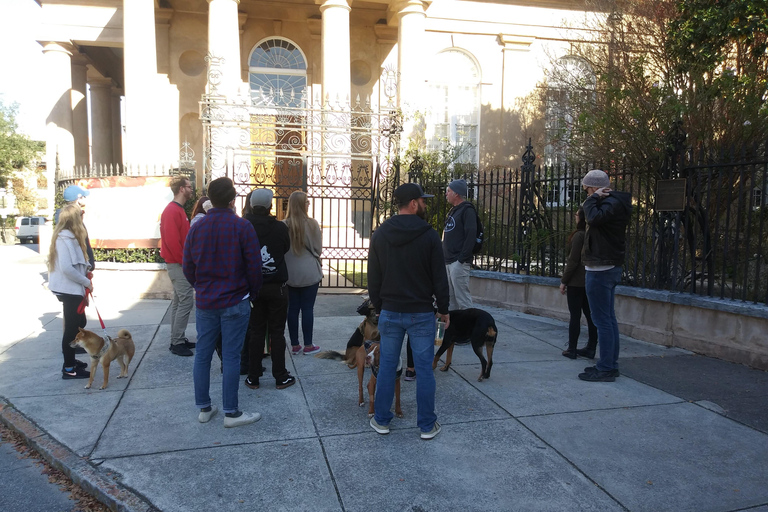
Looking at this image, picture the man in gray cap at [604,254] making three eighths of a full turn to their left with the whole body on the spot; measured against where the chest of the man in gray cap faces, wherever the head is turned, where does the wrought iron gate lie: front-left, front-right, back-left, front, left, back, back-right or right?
back

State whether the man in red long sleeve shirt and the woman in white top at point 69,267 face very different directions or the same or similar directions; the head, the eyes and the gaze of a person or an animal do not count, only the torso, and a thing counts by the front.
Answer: same or similar directions

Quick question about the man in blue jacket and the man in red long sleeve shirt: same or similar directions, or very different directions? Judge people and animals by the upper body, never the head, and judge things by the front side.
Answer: very different directions

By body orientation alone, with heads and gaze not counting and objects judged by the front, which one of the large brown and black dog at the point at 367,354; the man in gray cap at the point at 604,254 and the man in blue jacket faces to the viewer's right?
the large brown and black dog

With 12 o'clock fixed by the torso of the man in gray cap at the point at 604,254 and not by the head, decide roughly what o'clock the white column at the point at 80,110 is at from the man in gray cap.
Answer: The white column is roughly at 1 o'clock from the man in gray cap.

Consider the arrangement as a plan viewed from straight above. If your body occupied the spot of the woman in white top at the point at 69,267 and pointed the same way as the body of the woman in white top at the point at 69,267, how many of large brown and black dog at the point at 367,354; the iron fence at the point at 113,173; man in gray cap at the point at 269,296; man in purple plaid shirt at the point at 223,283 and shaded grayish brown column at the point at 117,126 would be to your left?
2

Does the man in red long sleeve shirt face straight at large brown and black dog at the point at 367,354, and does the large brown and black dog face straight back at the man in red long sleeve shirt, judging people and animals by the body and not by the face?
no

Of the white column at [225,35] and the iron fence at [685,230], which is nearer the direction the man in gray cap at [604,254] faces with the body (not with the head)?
the white column

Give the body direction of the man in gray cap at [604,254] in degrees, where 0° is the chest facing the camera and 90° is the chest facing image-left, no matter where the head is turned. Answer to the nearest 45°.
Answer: approximately 90°

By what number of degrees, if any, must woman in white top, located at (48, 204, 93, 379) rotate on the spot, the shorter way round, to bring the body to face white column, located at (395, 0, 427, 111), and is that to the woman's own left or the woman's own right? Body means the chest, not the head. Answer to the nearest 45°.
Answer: approximately 45° to the woman's own left

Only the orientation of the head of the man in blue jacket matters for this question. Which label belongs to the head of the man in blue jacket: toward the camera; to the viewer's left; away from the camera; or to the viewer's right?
to the viewer's left

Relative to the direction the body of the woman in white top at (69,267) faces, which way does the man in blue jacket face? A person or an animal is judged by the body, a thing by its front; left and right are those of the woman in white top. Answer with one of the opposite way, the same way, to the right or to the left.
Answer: the opposite way

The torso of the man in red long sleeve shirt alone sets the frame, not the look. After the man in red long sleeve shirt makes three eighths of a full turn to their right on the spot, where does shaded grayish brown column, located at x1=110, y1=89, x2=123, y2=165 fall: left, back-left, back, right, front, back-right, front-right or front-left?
back-right

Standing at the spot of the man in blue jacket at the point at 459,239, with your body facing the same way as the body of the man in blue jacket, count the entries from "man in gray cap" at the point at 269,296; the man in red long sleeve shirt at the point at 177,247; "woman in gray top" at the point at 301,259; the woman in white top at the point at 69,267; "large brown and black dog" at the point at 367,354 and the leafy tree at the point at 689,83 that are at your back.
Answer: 1

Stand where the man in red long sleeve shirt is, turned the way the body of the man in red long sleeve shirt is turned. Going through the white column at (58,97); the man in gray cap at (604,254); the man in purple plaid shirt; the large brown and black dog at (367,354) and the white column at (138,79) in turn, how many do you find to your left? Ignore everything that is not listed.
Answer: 2
